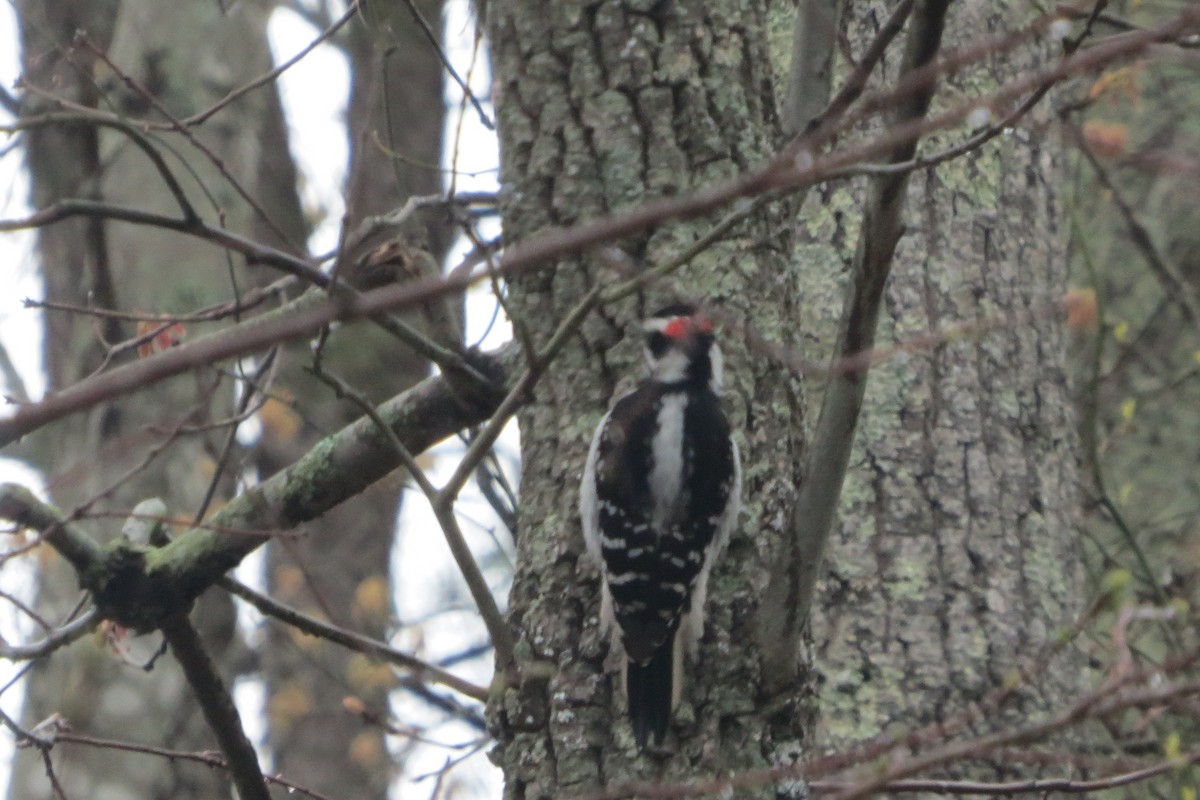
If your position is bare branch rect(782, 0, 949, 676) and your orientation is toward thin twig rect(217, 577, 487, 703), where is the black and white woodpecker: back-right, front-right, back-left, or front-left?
front-right

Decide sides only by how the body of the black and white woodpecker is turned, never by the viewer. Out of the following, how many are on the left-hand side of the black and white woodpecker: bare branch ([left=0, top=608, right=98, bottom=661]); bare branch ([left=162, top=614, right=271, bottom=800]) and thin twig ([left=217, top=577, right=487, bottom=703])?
3

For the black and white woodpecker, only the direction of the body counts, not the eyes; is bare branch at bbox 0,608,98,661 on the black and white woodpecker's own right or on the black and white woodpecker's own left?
on the black and white woodpecker's own left

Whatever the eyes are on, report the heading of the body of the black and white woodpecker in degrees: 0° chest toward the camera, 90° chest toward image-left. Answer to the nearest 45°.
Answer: approximately 180°

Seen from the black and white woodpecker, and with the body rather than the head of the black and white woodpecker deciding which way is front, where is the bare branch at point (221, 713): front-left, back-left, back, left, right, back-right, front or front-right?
left

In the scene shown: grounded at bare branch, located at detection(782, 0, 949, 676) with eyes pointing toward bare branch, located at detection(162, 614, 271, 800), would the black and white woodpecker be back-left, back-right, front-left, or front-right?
front-right

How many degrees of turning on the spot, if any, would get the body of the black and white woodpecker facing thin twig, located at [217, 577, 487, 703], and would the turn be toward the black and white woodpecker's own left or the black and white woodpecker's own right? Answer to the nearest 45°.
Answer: approximately 90° to the black and white woodpecker's own left

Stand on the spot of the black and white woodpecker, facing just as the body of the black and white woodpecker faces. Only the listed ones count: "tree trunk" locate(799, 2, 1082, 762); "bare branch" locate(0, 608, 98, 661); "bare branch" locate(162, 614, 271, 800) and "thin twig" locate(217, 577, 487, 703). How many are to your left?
3

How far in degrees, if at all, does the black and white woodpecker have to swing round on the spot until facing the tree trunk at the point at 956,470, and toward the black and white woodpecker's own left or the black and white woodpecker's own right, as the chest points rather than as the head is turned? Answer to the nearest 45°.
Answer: approximately 45° to the black and white woodpecker's own right
